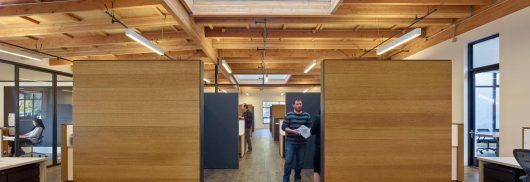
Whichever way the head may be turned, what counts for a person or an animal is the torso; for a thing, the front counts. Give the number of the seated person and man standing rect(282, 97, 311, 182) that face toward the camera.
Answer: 1

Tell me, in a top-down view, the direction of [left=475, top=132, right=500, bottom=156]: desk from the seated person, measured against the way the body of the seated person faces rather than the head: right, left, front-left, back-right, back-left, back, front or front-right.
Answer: back-left

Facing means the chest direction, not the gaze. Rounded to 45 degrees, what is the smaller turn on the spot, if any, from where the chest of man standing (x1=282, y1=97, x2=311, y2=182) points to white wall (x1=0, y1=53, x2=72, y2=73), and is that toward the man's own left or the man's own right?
approximately 135° to the man's own right

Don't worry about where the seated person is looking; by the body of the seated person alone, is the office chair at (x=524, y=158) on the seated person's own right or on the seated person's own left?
on the seated person's own left

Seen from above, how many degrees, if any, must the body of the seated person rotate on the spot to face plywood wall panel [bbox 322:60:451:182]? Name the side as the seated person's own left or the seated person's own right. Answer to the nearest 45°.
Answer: approximately 90° to the seated person's own left

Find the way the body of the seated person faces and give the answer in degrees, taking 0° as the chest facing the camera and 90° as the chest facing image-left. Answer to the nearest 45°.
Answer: approximately 90°
